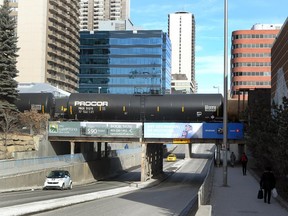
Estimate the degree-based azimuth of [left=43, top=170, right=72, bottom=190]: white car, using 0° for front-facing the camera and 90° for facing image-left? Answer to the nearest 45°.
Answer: approximately 45°

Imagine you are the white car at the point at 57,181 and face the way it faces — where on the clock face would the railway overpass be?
The railway overpass is roughly at 6 o'clock from the white car.

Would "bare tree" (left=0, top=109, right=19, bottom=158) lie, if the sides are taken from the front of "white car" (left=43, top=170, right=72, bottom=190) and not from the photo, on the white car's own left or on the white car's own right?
on the white car's own right

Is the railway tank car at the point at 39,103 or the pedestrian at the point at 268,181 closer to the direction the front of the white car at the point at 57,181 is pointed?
the pedestrian

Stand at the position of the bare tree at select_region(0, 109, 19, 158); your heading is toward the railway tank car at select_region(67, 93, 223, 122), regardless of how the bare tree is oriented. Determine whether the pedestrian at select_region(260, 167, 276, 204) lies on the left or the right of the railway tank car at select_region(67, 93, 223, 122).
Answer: right

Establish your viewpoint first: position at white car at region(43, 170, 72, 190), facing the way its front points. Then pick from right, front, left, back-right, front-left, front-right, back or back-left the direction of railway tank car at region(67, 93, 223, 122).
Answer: back

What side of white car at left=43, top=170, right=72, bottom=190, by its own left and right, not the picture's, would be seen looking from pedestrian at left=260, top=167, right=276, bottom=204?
left

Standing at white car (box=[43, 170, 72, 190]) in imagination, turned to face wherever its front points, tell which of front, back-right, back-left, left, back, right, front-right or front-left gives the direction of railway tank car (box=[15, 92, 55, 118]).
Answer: back-right
